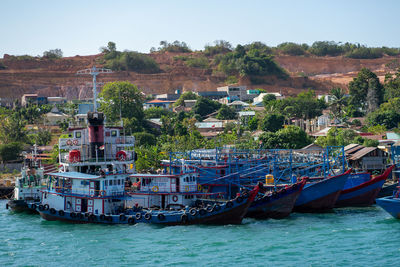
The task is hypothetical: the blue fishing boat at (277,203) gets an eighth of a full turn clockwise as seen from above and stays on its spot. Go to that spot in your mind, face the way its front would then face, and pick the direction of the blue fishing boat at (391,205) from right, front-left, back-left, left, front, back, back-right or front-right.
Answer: front-left

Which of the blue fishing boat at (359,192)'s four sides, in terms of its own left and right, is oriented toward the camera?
right

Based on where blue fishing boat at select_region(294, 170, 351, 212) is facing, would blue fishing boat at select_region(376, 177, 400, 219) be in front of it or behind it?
in front

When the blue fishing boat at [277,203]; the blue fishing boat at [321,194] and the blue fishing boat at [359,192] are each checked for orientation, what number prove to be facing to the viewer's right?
3

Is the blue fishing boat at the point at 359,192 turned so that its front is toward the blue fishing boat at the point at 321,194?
no

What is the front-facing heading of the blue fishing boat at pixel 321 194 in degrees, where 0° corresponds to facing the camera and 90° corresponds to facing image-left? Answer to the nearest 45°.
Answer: approximately 270°

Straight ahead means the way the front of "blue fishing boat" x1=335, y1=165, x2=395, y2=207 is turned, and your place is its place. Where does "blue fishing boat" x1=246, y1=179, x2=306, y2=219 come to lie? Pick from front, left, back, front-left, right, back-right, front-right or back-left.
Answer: back-right

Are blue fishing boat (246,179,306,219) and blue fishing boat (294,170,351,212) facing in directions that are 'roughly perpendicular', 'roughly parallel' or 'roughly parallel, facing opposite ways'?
roughly parallel

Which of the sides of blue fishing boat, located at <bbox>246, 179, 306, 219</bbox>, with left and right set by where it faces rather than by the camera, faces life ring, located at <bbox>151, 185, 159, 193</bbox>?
back

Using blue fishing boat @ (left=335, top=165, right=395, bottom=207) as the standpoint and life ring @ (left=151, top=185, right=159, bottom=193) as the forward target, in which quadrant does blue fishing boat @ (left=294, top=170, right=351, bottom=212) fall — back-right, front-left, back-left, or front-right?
front-left

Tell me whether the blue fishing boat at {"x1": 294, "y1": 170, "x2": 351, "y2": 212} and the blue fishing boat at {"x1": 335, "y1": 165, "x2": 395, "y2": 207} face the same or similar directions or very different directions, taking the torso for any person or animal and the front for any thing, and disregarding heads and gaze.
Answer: same or similar directions

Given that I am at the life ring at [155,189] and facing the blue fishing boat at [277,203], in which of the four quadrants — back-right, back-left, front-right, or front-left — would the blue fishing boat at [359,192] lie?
front-left

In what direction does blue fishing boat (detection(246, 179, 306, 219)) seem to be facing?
to the viewer's right

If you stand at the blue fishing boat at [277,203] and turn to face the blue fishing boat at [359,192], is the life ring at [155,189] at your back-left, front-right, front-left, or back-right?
back-left

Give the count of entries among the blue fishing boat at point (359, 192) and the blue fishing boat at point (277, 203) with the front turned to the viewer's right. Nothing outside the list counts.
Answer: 2

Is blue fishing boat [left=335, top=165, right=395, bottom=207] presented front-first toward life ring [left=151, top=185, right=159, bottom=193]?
no

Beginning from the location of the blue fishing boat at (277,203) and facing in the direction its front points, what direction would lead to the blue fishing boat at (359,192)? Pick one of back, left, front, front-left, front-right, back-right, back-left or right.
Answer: front-left

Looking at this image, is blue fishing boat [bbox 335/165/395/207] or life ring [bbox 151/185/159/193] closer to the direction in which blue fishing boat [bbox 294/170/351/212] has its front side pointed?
the blue fishing boat
